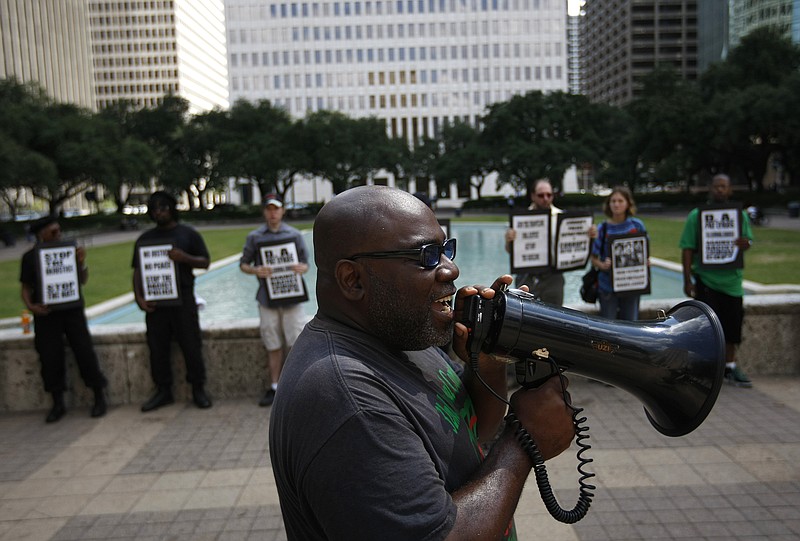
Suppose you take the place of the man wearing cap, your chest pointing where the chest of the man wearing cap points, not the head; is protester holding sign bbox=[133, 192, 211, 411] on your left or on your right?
on your right

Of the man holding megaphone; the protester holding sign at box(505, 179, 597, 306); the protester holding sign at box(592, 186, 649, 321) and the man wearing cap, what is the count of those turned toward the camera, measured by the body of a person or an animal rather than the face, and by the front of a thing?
3

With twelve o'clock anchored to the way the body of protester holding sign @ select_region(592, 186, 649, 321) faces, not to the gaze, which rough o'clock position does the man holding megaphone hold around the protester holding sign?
The man holding megaphone is roughly at 12 o'clock from the protester holding sign.

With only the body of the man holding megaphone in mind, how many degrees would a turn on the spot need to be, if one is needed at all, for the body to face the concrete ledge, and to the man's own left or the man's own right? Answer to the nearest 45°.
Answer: approximately 90° to the man's own left

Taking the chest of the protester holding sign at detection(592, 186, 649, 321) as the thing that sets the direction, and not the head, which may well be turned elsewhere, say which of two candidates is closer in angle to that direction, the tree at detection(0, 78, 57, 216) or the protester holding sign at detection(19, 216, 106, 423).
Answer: the protester holding sign

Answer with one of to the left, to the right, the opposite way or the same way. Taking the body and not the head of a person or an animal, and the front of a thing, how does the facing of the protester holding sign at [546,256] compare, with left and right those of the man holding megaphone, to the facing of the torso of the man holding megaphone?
to the right

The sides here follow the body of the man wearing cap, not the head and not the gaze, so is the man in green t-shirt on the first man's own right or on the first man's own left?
on the first man's own left

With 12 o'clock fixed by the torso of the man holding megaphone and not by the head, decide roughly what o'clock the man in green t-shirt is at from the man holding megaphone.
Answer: The man in green t-shirt is roughly at 10 o'clock from the man holding megaphone.

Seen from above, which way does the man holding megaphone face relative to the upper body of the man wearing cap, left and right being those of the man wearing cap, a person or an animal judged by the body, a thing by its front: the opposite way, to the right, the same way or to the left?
to the left
